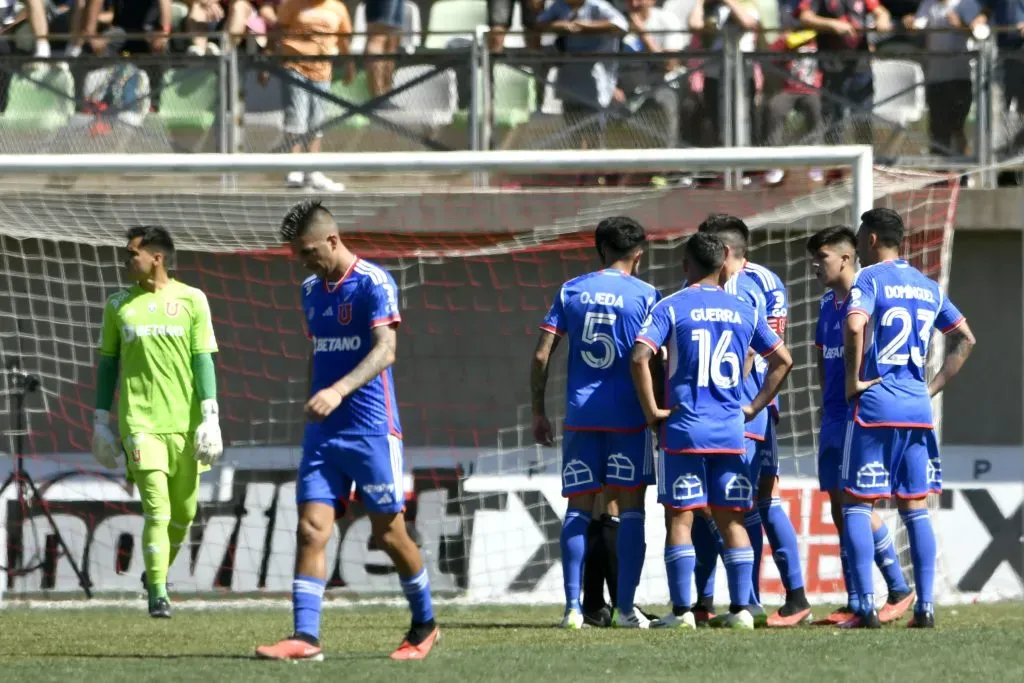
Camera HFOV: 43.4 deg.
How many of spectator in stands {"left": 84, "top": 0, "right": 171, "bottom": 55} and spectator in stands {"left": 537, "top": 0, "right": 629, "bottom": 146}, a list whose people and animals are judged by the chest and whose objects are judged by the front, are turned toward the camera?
2

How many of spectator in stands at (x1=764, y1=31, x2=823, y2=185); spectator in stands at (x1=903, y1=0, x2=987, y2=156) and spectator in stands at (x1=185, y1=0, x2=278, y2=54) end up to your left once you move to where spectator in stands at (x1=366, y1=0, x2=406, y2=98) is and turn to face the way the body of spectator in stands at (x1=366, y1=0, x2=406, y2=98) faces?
2

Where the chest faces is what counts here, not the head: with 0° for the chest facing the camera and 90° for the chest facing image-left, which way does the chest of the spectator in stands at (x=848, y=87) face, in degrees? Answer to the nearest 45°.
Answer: approximately 0°
